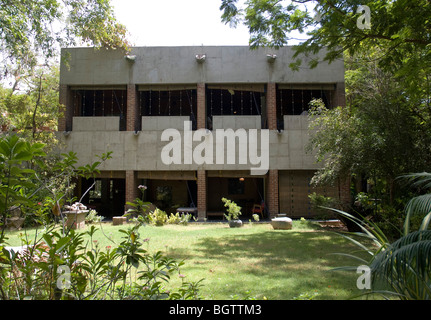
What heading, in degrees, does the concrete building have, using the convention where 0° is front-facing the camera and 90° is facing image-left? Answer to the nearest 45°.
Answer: approximately 0°

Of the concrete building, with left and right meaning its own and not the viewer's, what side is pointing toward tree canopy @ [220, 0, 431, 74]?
front

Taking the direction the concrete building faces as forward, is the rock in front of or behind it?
in front

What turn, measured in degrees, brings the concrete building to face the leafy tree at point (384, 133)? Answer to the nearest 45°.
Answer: approximately 45° to its left

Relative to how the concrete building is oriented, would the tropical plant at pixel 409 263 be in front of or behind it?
in front
